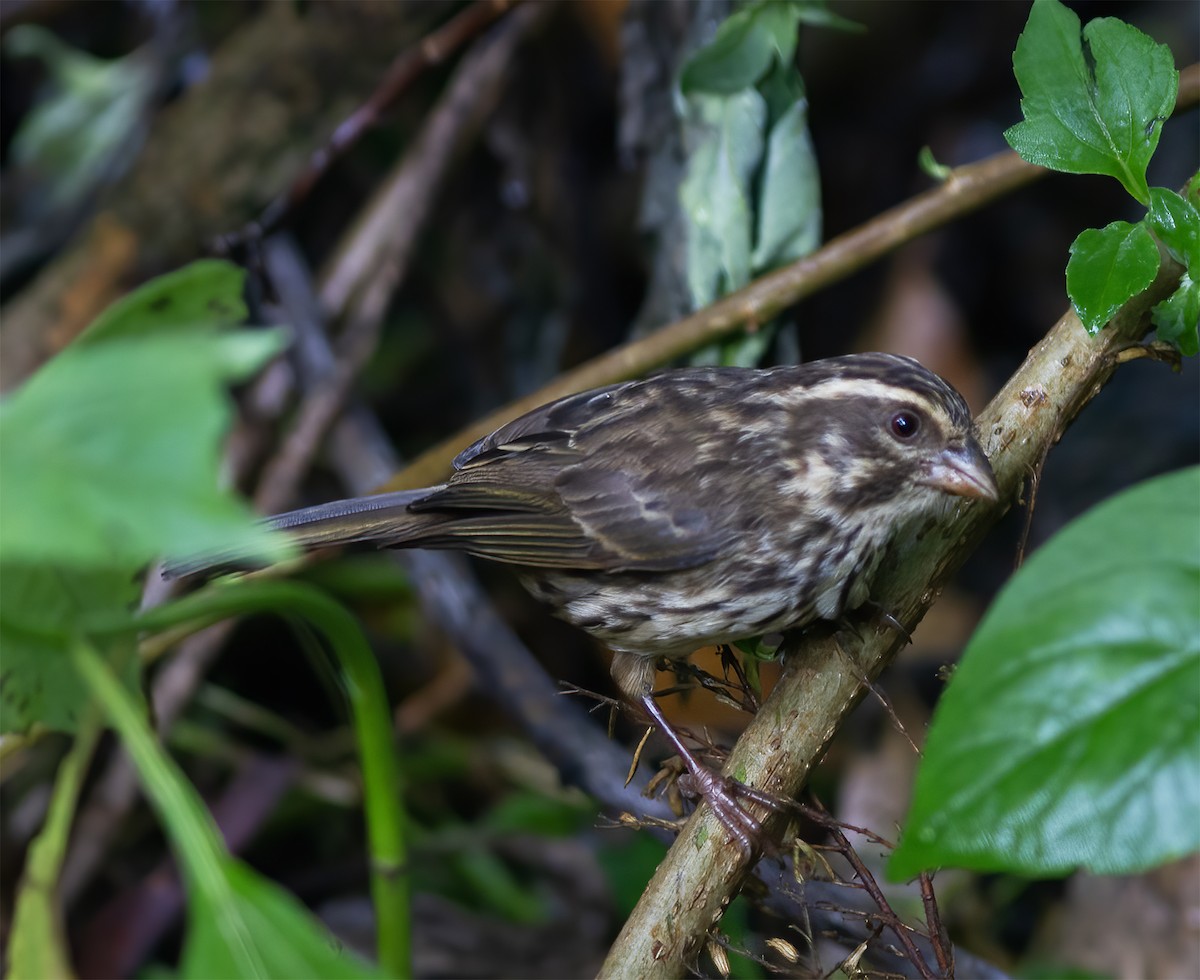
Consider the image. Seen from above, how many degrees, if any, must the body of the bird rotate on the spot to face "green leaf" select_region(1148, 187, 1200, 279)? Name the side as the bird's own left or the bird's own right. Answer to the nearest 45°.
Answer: approximately 45° to the bird's own right

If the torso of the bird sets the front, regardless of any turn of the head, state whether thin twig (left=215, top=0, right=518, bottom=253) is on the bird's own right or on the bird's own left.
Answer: on the bird's own left

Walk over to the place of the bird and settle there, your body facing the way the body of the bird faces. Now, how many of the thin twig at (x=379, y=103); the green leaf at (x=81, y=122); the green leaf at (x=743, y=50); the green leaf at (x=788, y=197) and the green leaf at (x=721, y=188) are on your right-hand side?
0

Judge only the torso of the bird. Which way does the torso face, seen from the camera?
to the viewer's right

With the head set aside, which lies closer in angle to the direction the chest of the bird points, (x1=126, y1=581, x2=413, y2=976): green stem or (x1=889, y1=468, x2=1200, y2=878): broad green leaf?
the broad green leaf

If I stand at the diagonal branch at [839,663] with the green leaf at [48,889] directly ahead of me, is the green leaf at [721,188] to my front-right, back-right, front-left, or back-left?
back-right

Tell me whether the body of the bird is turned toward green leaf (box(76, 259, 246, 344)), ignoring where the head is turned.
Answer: no

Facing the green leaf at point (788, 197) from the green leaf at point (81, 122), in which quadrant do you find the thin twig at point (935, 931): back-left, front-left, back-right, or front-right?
front-right

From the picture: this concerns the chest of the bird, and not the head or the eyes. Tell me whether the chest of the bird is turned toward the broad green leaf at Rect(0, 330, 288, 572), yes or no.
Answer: no

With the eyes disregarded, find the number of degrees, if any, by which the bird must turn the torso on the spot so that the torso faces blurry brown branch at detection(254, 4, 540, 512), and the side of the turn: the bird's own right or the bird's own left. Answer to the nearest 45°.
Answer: approximately 90° to the bird's own left
